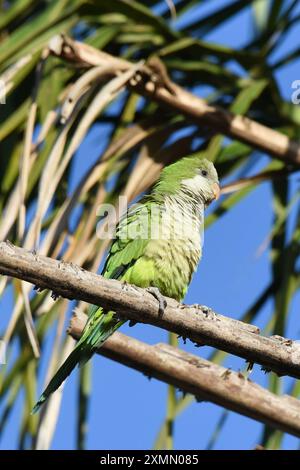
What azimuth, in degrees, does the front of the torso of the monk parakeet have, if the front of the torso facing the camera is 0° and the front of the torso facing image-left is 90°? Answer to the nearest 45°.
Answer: approximately 315°
